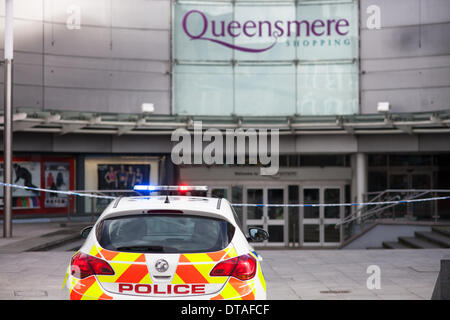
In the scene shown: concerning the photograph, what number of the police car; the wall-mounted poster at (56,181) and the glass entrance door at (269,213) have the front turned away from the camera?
1

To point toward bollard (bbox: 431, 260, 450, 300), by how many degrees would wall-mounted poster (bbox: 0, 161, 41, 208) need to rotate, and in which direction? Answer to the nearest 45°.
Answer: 0° — it already faces it

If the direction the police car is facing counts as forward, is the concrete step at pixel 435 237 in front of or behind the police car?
in front

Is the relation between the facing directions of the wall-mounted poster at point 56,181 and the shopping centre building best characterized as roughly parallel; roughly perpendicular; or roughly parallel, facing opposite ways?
roughly parallel

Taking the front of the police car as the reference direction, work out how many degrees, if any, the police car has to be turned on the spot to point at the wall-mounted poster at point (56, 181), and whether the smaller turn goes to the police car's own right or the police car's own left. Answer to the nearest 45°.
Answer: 0° — it already faces it

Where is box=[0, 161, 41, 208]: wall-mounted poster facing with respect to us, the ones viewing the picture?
facing the viewer

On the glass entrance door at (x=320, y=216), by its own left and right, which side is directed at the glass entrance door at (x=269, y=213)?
right

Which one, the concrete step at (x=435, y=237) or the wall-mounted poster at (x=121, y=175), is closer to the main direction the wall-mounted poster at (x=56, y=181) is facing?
the concrete step

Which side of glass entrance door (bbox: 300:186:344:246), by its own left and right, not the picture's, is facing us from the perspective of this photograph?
front

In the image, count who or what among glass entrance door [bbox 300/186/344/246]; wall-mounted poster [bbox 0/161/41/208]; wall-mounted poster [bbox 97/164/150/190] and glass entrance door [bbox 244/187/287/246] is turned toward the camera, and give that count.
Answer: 4

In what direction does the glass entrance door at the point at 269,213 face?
toward the camera

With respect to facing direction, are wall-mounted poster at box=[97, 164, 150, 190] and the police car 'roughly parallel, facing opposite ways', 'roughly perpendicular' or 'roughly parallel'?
roughly parallel, facing opposite ways

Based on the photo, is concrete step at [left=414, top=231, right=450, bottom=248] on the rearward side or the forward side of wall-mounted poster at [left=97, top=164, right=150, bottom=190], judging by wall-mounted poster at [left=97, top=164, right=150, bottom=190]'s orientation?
on the forward side

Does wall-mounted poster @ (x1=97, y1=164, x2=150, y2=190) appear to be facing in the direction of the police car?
yes

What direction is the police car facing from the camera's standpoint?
away from the camera

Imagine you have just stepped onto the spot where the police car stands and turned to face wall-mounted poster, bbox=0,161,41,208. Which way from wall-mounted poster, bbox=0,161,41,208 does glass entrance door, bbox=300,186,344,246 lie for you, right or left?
right
